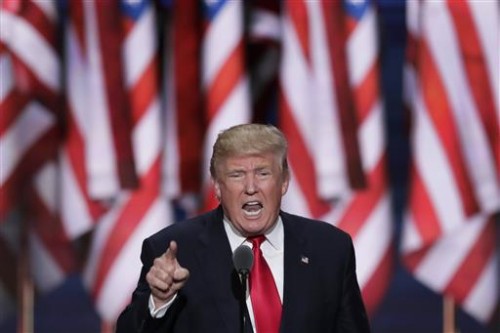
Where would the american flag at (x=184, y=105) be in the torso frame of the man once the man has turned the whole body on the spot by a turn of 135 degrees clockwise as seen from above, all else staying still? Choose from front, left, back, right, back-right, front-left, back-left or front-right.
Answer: front-right

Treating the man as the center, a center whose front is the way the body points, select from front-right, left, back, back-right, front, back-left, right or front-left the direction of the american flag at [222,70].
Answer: back

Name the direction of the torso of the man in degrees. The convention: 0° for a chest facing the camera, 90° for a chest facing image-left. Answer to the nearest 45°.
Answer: approximately 0°
